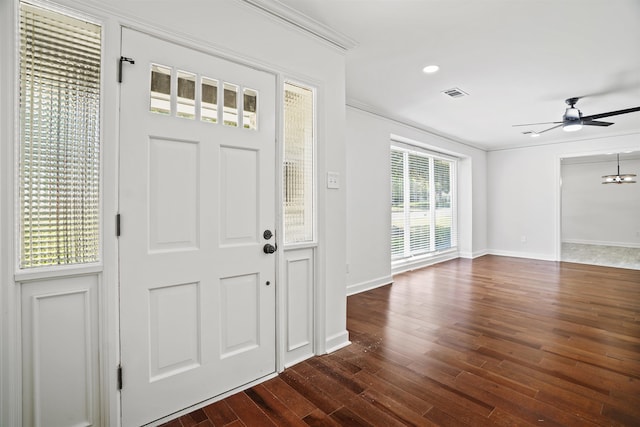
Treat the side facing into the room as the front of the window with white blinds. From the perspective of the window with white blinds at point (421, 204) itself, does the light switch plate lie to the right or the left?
on its right

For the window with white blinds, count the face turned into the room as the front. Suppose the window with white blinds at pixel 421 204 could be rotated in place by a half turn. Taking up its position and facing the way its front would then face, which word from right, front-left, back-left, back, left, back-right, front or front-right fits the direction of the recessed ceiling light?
back-left

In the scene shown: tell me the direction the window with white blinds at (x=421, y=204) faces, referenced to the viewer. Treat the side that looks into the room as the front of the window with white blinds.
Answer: facing the viewer and to the right of the viewer

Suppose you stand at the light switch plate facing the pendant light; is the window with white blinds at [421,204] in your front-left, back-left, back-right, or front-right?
front-left

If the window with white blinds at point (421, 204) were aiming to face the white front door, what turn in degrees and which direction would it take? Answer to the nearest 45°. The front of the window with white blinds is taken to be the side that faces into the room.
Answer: approximately 45° to its right

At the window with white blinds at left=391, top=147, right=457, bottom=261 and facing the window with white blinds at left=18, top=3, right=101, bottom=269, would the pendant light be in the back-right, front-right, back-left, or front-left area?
back-left

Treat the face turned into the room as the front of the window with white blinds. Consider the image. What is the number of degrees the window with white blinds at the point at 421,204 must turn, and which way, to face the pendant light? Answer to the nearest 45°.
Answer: approximately 90° to its left

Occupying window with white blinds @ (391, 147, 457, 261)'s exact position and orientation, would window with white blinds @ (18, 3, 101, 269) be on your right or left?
on your right
